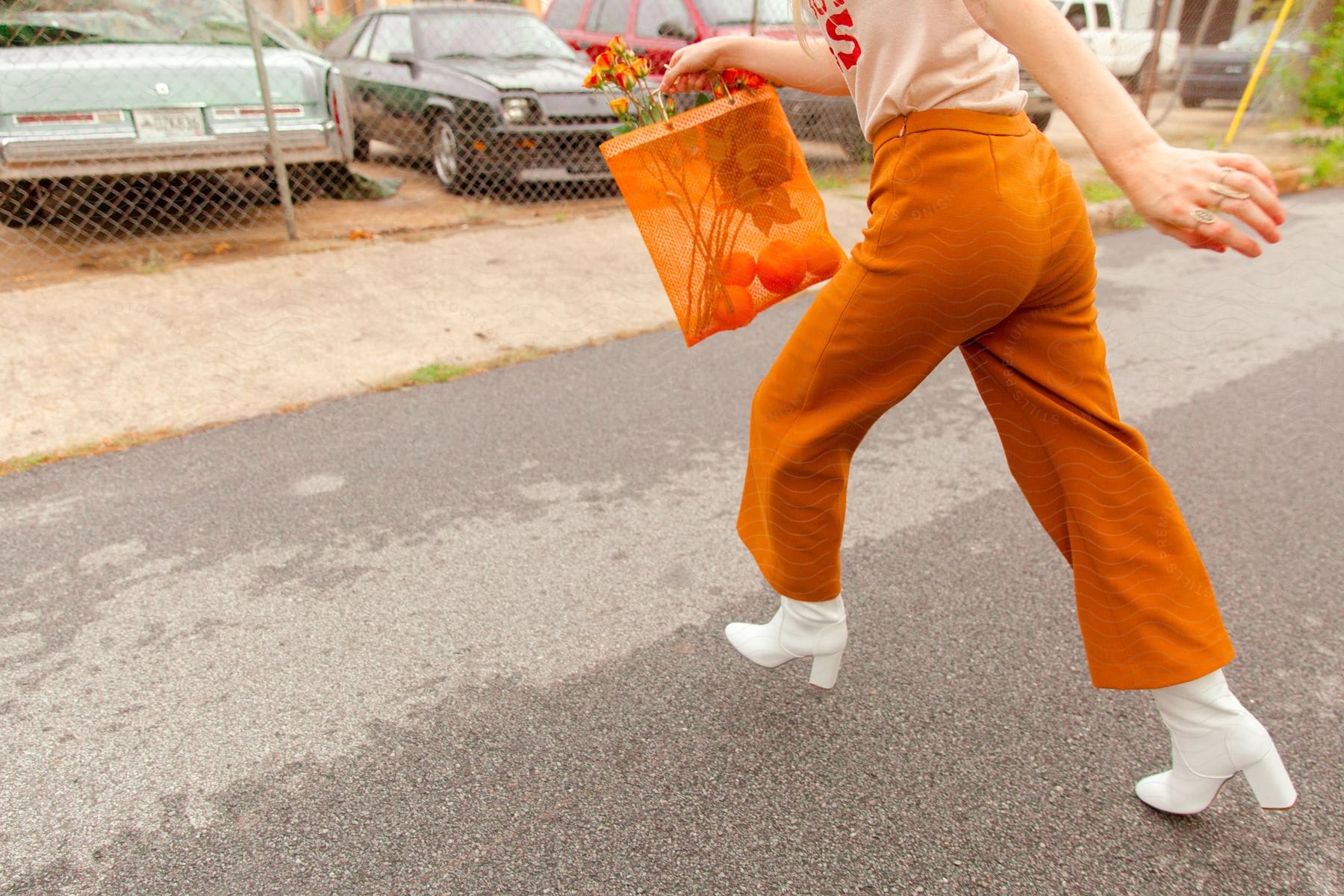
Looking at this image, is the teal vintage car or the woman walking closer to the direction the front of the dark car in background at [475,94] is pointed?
the woman walking

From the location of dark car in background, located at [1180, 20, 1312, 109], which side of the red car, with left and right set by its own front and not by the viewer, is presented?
left

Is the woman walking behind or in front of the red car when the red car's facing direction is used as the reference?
in front

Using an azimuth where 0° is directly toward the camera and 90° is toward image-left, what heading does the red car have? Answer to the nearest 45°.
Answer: approximately 315°

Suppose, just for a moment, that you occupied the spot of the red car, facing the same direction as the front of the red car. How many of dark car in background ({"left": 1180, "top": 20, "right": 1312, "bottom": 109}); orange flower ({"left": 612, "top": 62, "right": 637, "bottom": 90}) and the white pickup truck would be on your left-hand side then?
2

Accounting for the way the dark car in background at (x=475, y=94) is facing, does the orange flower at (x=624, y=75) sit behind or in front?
in front

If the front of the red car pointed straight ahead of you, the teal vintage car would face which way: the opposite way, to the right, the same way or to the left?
the opposite way

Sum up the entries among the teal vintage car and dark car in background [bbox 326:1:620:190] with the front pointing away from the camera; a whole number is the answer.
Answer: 1

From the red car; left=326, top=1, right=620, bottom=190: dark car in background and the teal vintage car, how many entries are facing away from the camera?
1

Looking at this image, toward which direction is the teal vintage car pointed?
away from the camera

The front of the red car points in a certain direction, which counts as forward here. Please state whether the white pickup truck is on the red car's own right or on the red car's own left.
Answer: on the red car's own left

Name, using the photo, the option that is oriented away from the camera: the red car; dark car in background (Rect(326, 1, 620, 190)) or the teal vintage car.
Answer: the teal vintage car
